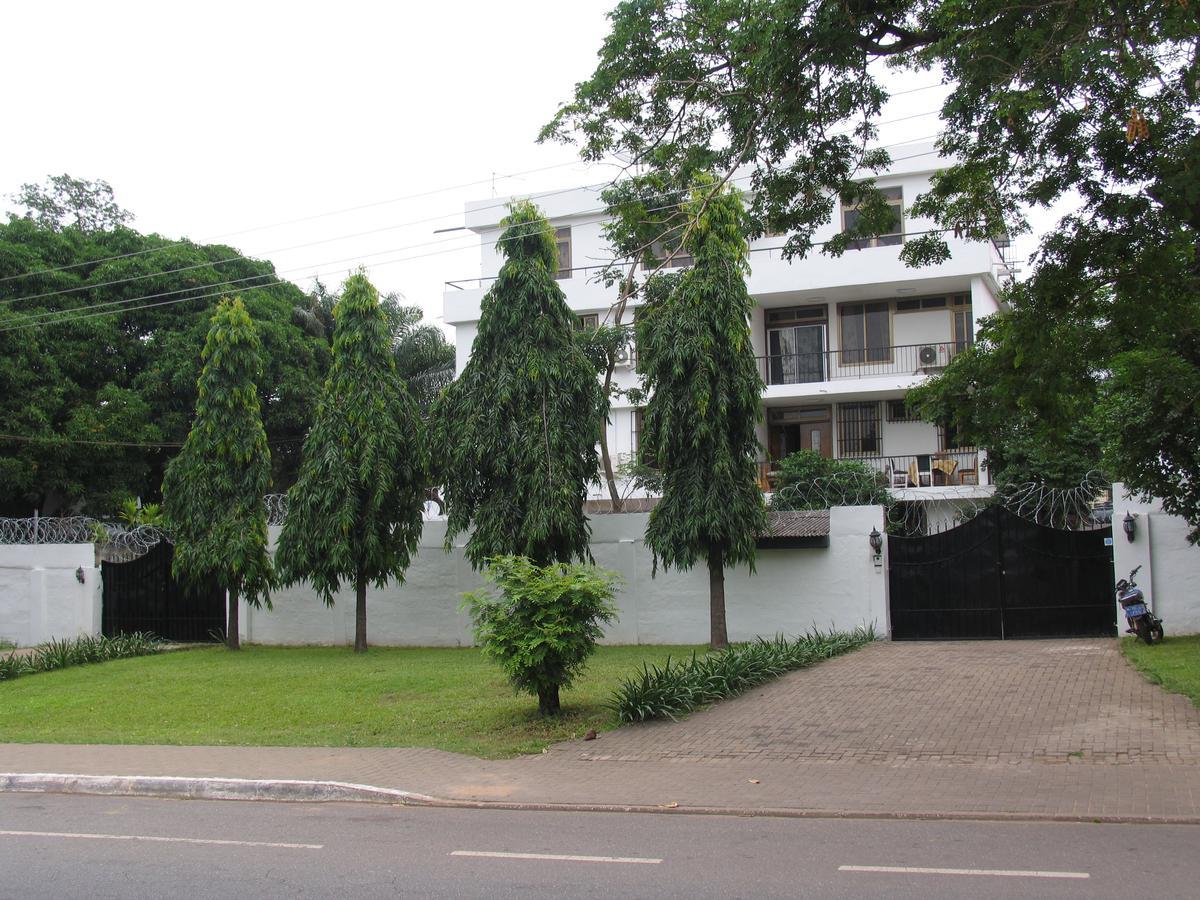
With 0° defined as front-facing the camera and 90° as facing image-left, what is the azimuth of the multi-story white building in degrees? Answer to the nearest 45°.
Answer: approximately 0°

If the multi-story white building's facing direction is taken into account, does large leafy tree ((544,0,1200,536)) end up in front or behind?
in front

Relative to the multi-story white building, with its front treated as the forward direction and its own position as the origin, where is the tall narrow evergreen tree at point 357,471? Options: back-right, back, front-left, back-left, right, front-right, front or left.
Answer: front-right

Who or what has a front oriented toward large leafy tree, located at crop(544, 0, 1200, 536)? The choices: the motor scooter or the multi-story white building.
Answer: the multi-story white building
